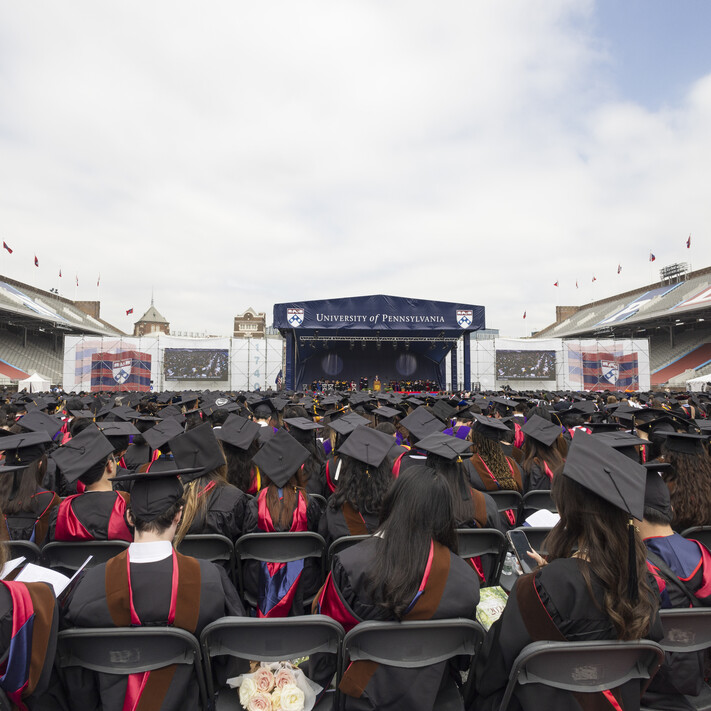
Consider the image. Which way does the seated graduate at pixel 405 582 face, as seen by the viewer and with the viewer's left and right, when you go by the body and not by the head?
facing away from the viewer

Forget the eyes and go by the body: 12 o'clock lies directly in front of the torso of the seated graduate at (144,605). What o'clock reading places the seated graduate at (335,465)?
the seated graduate at (335,465) is roughly at 1 o'clock from the seated graduate at (144,605).

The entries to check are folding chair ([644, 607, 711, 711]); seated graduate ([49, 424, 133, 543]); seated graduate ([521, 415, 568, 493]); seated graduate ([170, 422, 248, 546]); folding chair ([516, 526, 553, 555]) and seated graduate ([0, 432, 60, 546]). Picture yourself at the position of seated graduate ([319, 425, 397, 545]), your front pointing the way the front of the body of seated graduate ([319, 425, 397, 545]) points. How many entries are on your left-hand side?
3

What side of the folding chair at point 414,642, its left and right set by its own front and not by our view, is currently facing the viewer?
back

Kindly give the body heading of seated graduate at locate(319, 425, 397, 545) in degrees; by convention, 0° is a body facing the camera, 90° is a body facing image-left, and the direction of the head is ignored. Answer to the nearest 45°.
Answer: approximately 180°

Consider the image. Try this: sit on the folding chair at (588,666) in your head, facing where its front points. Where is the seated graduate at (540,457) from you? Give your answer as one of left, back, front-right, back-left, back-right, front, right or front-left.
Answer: front

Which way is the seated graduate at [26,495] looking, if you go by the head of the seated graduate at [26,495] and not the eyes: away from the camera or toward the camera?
away from the camera

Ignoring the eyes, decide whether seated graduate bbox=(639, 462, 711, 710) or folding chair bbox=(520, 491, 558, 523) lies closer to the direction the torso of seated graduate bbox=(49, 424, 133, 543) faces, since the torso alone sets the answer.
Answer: the folding chair

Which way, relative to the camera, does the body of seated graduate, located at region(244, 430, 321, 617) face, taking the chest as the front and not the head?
away from the camera

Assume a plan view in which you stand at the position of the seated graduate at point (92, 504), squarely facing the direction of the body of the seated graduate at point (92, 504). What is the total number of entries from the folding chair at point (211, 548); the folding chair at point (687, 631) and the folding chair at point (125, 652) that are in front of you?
0

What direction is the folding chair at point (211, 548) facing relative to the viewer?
away from the camera

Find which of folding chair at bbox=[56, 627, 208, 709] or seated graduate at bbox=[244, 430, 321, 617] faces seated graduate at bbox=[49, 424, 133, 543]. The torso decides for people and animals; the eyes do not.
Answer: the folding chair

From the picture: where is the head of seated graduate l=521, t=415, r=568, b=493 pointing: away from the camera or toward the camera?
away from the camera

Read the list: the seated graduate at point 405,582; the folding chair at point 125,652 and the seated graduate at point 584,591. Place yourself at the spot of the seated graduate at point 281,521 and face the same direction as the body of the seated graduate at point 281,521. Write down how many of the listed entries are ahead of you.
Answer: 0

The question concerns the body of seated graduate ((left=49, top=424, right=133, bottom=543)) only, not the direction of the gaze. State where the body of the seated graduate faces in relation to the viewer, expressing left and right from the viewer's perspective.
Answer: facing away from the viewer

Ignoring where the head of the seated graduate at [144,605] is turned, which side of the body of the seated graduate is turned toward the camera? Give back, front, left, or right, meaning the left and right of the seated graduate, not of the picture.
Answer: back

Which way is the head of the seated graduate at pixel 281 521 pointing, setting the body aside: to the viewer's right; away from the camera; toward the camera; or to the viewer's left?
away from the camera

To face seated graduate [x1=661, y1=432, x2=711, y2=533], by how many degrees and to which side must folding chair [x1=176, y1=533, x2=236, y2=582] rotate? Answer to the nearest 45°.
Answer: approximately 90° to its right

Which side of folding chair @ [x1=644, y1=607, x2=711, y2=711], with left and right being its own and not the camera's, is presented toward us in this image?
back
